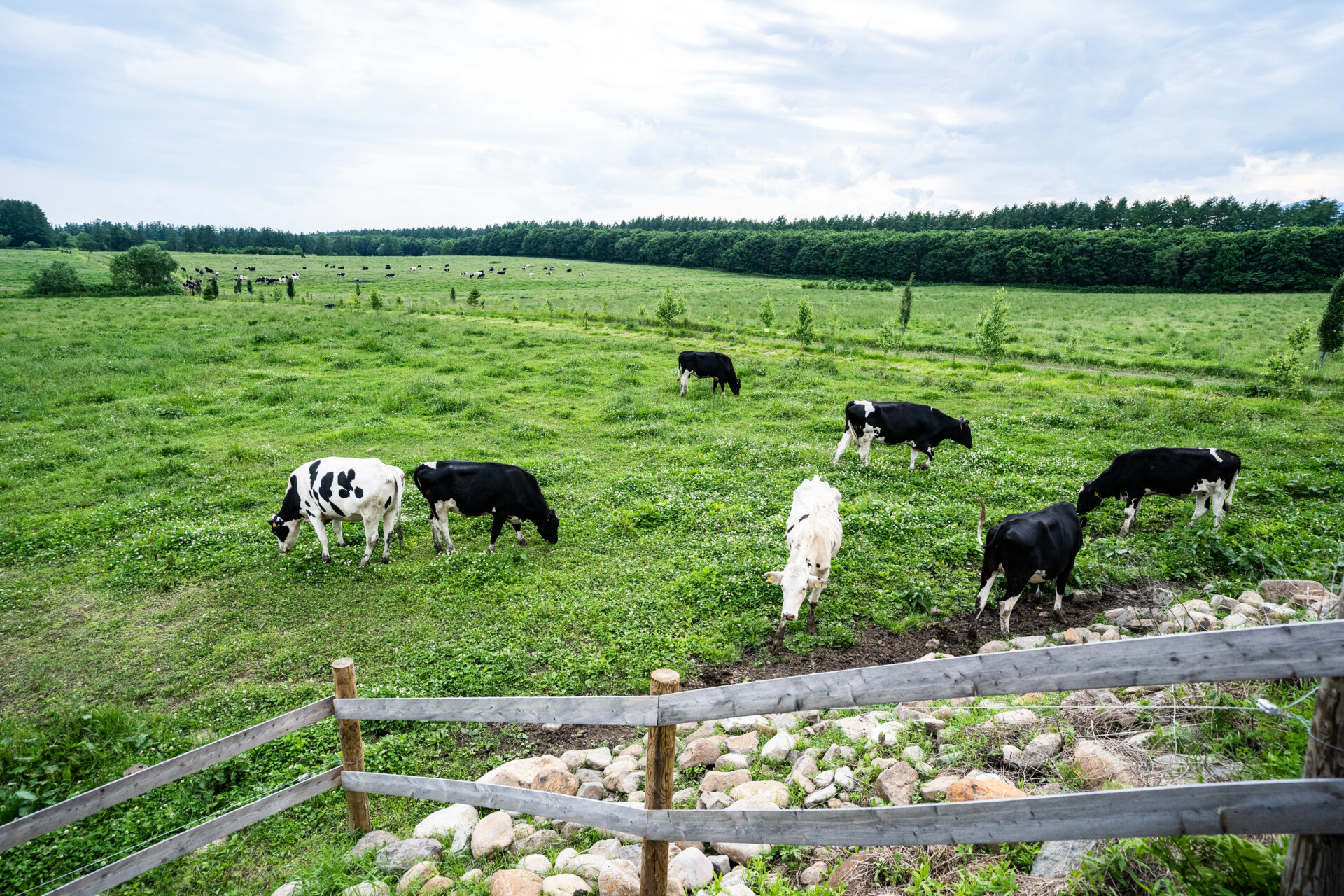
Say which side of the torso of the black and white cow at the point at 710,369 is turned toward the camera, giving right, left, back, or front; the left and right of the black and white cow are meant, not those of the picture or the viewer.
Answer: right

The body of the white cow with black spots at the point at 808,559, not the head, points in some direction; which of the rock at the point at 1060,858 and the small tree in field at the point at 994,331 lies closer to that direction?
the rock

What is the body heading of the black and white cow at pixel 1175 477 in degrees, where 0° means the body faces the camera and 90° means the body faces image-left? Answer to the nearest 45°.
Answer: approximately 90°

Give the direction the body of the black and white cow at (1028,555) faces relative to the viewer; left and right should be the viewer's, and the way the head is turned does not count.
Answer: facing away from the viewer and to the right of the viewer

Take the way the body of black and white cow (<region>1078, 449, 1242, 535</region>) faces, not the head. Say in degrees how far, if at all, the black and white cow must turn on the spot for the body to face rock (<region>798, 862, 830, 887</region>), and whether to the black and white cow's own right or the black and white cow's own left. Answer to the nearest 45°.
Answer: approximately 90° to the black and white cow's own left

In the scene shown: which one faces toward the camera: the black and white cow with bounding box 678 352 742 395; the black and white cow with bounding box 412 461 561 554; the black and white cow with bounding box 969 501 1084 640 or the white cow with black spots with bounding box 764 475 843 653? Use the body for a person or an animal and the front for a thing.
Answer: the white cow with black spots

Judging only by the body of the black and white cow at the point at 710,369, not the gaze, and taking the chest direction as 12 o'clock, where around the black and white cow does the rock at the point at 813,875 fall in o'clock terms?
The rock is roughly at 3 o'clock from the black and white cow.

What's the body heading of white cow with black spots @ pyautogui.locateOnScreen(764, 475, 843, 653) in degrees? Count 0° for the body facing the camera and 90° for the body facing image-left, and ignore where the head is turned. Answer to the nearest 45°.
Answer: approximately 0°

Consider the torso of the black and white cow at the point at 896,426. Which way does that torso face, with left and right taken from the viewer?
facing to the right of the viewer

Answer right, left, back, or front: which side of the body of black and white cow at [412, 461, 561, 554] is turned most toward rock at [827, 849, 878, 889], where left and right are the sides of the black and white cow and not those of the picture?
right

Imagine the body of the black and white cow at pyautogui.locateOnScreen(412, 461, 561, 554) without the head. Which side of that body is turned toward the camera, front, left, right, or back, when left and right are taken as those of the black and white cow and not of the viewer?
right

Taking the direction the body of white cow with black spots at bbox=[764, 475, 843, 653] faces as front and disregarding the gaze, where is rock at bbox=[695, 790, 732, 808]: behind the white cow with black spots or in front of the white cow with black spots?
in front

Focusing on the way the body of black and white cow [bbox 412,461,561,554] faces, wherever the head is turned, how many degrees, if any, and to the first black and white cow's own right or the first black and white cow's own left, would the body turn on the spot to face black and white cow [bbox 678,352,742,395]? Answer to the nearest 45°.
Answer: approximately 45° to the first black and white cow's own left

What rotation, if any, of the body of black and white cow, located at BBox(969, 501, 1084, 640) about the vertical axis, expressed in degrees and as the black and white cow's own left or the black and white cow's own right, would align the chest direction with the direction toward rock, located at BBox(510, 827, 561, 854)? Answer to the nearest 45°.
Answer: approximately 180°

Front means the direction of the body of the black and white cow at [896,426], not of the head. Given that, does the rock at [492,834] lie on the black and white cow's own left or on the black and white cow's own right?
on the black and white cow's own right

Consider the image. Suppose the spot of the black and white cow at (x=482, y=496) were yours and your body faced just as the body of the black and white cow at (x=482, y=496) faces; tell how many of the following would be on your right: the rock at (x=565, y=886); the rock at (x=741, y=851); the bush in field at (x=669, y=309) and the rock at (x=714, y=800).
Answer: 3
